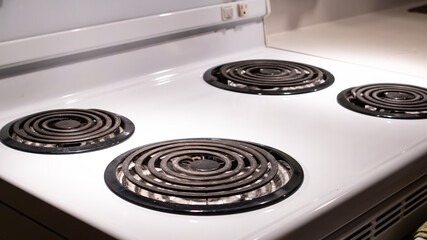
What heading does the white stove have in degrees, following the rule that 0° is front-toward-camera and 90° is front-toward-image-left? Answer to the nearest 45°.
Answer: approximately 315°
